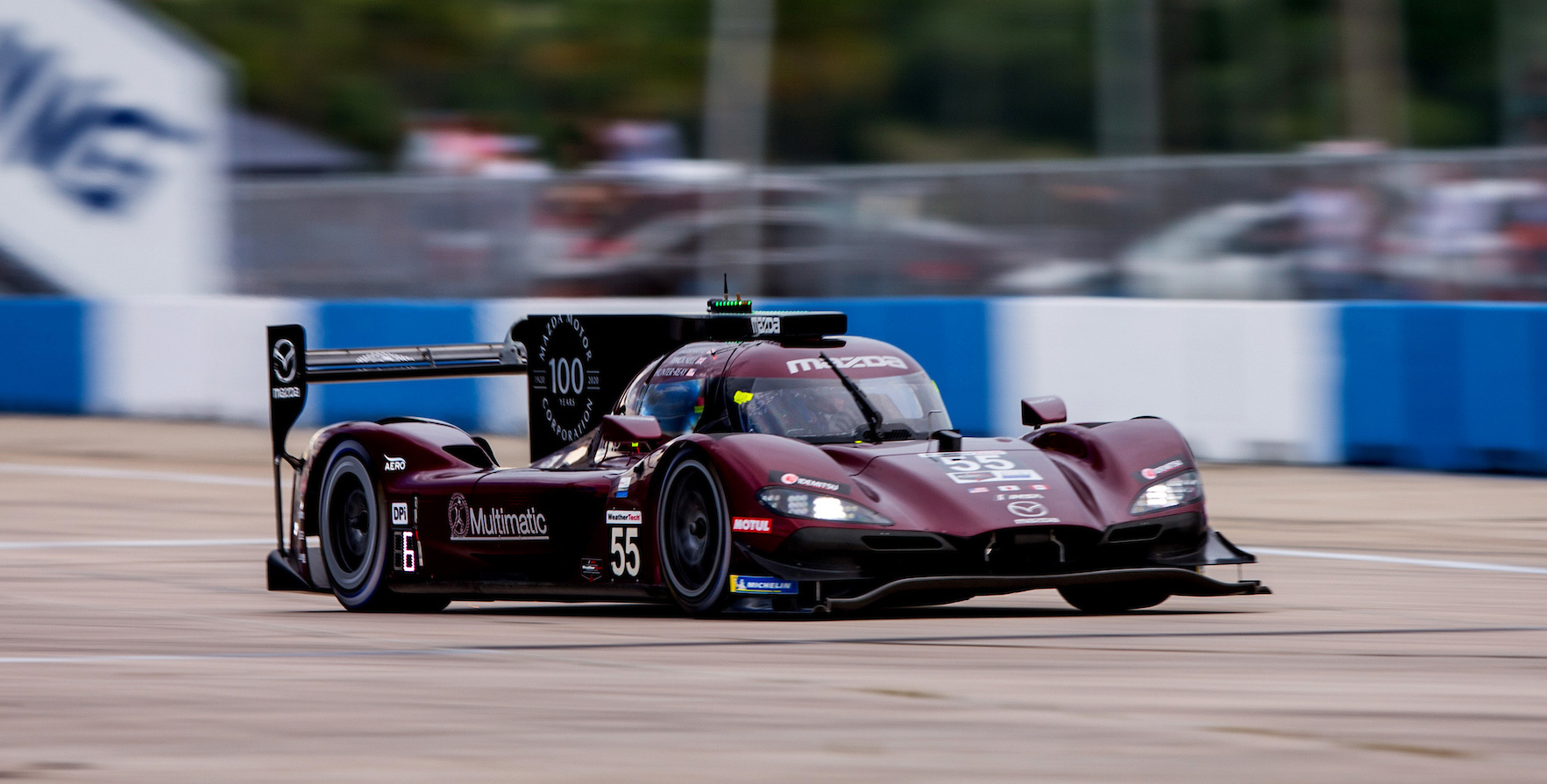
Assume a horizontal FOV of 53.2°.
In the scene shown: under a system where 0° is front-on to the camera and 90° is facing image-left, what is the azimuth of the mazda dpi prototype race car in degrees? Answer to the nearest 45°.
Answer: approximately 315°

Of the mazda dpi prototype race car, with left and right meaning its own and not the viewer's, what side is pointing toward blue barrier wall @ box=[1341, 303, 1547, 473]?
left

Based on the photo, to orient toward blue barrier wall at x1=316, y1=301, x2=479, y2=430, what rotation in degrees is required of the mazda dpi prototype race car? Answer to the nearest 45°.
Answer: approximately 135° to its left

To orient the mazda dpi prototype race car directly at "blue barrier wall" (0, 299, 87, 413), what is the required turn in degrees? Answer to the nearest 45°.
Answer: approximately 180°

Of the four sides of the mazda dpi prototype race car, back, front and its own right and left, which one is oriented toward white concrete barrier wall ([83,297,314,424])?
back

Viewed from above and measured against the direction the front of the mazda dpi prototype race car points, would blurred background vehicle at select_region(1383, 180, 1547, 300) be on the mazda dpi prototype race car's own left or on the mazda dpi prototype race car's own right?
on the mazda dpi prototype race car's own left

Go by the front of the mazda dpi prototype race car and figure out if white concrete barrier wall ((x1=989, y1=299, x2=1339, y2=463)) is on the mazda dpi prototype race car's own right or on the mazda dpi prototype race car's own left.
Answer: on the mazda dpi prototype race car's own left

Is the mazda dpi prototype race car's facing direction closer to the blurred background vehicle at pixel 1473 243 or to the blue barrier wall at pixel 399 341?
the blurred background vehicle

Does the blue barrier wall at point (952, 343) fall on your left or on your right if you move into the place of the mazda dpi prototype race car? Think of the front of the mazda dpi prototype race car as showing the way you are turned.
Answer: on your left
